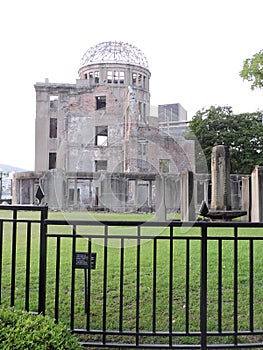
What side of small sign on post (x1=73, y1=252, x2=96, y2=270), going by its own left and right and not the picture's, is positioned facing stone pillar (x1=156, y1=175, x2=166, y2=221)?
back

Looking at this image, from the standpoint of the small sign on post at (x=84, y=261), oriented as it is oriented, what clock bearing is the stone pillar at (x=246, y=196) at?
The stone pillar is roughly at 7 o'clock from the small sign on post.

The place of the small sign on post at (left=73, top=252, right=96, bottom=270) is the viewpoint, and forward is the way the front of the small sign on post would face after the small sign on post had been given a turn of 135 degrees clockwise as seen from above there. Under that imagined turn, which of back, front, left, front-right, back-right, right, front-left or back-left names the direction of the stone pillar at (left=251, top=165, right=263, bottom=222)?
right

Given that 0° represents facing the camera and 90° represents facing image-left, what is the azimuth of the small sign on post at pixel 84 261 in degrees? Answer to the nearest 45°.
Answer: approximately 0°

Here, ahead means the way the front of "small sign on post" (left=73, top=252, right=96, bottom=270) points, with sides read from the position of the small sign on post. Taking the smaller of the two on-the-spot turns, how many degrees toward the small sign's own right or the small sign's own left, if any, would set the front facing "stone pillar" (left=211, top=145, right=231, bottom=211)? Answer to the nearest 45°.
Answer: approximately 135° to the small sign's own left

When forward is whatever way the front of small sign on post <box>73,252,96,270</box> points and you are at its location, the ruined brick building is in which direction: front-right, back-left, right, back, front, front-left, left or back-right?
back

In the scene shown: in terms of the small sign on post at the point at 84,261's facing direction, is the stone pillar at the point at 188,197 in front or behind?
behind
